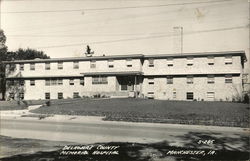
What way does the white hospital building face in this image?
toward the camera

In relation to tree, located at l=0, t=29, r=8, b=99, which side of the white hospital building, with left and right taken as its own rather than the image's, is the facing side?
right
